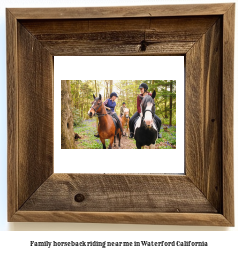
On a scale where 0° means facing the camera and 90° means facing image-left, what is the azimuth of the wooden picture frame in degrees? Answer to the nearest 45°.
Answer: approximately 0°
